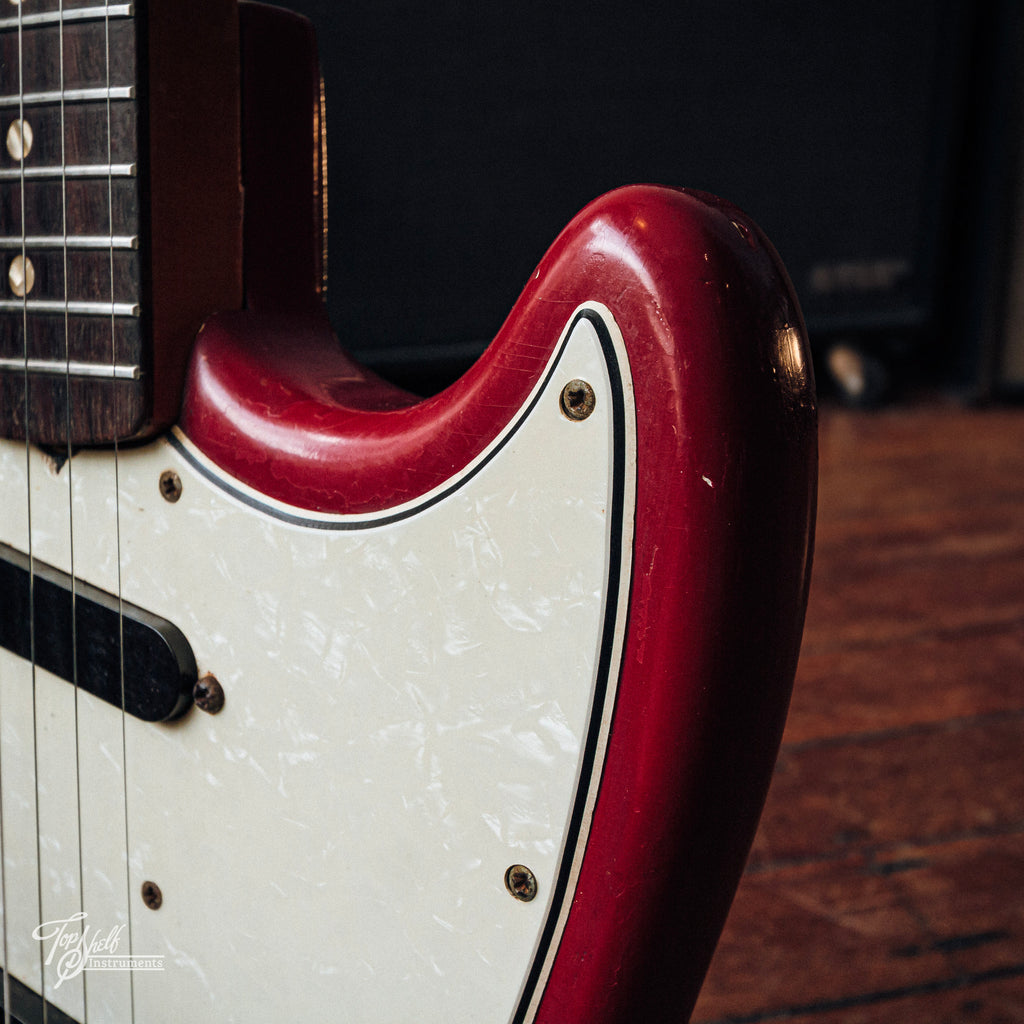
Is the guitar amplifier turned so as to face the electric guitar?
yes

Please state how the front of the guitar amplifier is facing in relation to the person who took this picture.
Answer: facing the viewer
